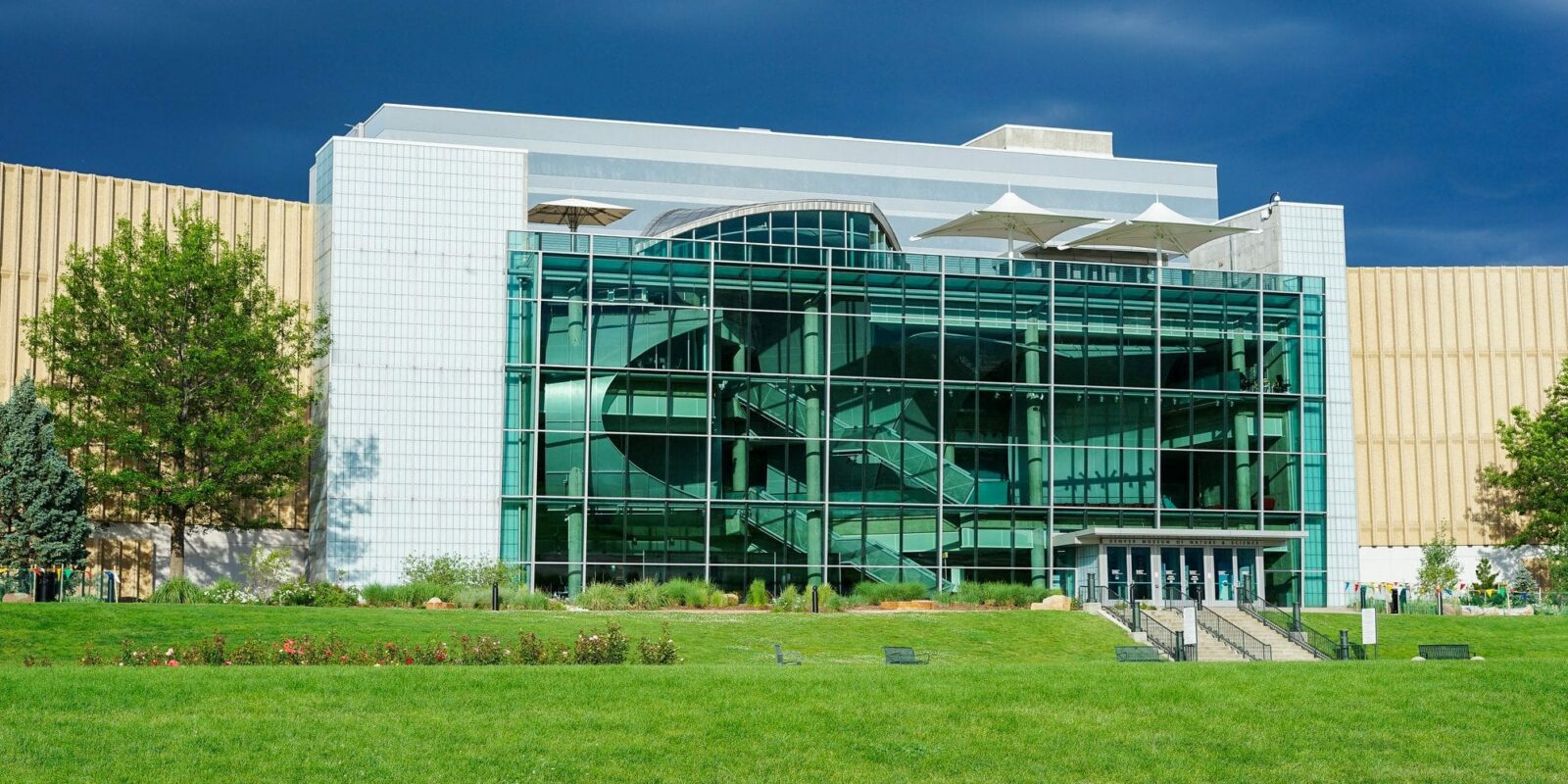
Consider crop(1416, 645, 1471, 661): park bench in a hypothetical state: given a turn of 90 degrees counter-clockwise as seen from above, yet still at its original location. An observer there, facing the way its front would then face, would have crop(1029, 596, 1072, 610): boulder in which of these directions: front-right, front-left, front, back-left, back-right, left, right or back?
back-left

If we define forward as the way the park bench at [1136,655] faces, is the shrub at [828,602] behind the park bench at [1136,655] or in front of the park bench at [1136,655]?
behind

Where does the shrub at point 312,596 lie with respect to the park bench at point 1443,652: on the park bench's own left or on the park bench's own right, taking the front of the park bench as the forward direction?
on the park bench's own right

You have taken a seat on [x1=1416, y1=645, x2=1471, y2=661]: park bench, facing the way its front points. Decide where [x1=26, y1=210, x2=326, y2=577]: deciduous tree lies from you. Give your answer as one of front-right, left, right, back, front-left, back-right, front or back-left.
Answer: right

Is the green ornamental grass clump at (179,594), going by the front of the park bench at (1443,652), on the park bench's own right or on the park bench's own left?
on the park bench's own right

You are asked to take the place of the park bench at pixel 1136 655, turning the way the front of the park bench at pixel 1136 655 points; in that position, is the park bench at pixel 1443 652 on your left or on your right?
on your left

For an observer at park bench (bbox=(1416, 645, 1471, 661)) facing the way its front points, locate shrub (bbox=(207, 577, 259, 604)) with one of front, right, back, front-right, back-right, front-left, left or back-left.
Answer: right

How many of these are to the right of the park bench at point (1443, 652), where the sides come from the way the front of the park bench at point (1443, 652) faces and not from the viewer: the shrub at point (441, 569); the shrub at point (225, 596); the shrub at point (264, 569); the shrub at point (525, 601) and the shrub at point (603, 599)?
5

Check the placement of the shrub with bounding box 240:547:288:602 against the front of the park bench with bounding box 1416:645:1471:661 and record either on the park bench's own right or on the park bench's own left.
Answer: on the park bench's own right

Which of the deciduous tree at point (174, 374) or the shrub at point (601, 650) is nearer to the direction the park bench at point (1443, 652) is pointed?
the shrub

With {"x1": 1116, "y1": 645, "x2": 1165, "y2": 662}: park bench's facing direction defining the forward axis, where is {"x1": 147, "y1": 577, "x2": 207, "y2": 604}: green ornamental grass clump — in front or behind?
behind

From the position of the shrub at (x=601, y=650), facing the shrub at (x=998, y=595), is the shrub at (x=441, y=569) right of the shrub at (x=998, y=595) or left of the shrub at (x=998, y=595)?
left

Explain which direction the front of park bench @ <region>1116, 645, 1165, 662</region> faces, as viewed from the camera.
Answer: facing the viewer and to the right of the viewer

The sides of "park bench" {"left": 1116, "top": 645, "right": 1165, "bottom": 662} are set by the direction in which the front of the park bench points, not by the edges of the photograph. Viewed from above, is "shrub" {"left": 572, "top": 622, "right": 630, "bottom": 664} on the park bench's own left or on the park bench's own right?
on the park bench's own right

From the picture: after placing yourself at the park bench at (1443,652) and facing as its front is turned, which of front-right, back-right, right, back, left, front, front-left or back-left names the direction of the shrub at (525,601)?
right
